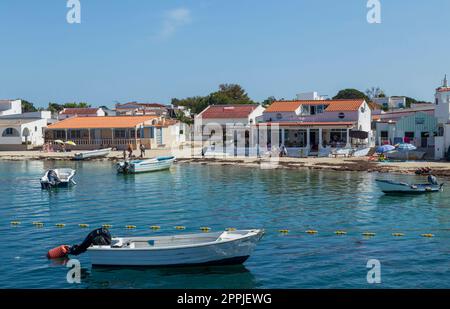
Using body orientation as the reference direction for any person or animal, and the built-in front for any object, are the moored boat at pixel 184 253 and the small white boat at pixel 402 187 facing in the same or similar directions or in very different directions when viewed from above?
very different directions

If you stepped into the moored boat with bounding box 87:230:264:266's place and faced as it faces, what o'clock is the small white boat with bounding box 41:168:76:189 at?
The small white boat is roughly at 8 o'clock from the moored boat.

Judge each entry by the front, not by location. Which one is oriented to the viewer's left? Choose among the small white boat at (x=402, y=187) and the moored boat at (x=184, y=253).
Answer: the small white boat

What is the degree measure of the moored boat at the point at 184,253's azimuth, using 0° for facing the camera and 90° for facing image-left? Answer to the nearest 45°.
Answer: approximately 270°

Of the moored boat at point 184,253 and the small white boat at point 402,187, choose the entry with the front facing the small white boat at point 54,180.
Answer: the small white boat at point 402,187

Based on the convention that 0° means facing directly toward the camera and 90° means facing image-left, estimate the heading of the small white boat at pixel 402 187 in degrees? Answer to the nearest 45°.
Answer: approximately 90°

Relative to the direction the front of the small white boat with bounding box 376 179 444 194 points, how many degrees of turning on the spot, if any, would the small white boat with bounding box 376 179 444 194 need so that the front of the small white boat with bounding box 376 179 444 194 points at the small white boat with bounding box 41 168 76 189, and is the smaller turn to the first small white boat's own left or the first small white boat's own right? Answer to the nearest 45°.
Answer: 0° — it already faces it

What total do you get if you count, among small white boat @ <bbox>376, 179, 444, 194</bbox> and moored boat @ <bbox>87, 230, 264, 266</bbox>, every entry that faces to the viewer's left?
1

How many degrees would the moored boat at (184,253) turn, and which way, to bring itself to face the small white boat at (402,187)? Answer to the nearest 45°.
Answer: approximately 45° to its left

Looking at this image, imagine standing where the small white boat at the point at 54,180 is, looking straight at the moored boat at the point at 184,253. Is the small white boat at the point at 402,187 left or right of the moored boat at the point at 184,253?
left

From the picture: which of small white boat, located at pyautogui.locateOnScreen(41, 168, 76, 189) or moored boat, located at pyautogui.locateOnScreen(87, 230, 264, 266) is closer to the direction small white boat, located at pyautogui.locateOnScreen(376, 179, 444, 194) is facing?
the small white boat
